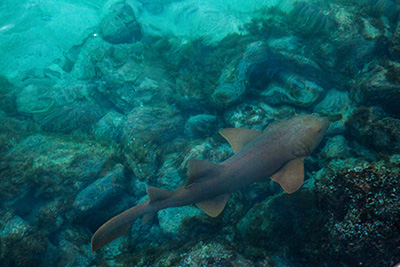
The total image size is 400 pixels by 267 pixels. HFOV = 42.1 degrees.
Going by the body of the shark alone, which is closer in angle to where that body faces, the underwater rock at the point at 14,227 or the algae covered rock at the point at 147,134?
the algae covered rock

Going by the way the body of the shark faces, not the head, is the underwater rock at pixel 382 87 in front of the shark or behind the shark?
in front

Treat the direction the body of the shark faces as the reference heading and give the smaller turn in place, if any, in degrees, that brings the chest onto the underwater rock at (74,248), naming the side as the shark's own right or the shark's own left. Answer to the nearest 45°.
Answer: approximately 135° to the shark's own left

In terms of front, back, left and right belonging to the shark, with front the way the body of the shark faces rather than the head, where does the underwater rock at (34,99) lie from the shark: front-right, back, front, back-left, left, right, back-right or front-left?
left

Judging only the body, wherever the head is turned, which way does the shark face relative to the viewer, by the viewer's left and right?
facing away from the viewer and to the right of the viewer

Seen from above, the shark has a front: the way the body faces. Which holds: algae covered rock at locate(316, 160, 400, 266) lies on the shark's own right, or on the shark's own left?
on the shark's own right

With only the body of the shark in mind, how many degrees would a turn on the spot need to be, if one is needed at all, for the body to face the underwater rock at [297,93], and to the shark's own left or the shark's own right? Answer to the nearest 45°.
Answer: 0° — it already faces it

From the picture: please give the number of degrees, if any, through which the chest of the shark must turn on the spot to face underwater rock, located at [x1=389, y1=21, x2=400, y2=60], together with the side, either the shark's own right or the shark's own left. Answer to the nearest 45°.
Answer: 0° — it already faces it

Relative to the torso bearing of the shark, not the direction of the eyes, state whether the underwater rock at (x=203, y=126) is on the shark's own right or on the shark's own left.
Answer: on the shark's own left
